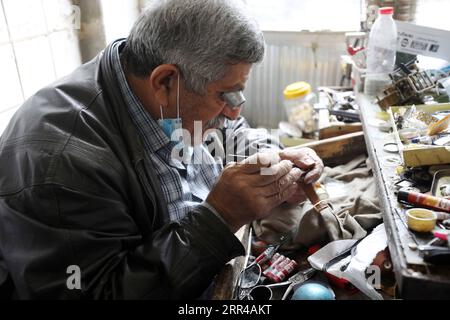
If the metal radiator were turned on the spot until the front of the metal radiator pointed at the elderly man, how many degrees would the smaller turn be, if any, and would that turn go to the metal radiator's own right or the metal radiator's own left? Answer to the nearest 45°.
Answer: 0° — it already faces them

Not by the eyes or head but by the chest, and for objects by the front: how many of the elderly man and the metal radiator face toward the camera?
1

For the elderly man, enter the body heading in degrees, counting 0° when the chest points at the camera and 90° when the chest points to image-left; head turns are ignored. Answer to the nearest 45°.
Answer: approximately 270°

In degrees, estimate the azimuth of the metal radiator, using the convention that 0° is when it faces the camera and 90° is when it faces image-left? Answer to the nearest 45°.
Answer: approximately 0°

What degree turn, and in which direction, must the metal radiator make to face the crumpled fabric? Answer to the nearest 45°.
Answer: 0° — it already faces it

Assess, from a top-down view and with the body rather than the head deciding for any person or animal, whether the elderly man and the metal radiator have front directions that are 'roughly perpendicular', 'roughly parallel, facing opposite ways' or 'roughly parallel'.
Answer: roughly perpendicular

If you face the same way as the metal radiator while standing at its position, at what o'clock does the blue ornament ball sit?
The blue ornament ball is roughly at 12 o'clock from the metal radiator.
